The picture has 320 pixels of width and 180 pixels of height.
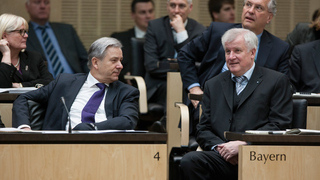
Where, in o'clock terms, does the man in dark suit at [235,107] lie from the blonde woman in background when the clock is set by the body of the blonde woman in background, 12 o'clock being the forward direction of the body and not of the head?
The man in dark suit is roughly at 12 o'clock from the blonde woman in background.

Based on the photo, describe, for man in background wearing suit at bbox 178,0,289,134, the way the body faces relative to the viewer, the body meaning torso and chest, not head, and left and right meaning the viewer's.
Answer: facing the viewer and to the left of the viewer

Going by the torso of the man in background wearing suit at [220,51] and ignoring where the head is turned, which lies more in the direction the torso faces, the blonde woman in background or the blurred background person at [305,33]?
the blonde woman in background

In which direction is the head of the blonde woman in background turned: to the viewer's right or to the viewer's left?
to the viewer's right

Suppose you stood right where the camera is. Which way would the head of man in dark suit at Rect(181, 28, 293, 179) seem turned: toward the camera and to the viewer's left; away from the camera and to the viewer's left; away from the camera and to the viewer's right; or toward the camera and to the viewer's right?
toward the camera and to the viewer's left

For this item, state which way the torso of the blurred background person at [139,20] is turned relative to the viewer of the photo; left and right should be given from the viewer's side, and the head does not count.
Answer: facing the viewer and to the right of the viewer

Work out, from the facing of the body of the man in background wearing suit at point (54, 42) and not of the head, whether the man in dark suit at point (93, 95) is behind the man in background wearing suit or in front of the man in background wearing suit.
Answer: in front
